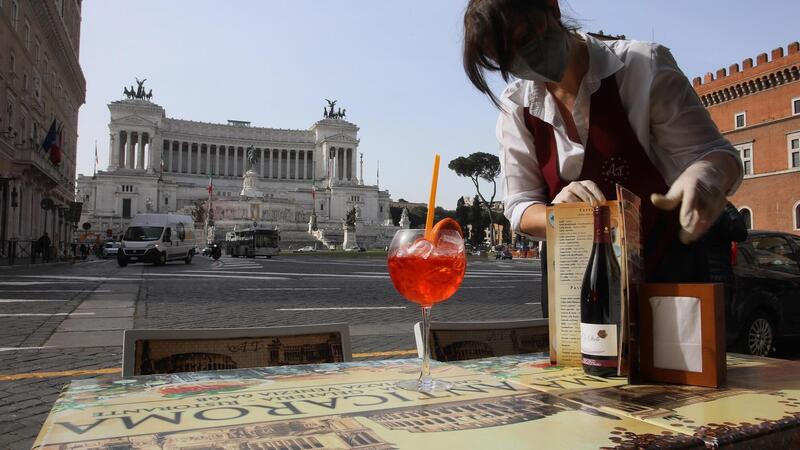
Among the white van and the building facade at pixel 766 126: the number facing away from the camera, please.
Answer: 0

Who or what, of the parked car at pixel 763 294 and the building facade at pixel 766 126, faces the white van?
the building facade

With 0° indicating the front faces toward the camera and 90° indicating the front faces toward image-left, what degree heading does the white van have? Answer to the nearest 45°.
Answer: approximately 45°

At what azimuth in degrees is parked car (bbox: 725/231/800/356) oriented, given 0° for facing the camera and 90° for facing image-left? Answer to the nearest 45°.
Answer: approximately 225°

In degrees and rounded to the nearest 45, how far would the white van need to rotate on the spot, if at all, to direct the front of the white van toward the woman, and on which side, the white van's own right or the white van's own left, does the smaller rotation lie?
approximately 45° to the white van's own left

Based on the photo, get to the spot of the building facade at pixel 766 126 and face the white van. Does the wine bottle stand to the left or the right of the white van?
left

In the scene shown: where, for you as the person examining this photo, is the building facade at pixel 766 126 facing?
facing the viewer and to the left of the viewer

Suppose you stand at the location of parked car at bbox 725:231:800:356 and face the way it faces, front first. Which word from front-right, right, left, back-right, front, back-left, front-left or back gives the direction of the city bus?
left

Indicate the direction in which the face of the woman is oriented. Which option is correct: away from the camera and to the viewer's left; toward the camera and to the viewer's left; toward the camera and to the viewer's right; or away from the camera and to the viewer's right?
toward the camera and to the viewer's left

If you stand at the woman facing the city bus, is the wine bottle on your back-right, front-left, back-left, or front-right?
back-left

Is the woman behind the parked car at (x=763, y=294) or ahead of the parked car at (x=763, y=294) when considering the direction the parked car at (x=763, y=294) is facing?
behind

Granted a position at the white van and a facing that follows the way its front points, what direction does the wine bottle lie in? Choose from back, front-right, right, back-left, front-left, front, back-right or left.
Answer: front-left

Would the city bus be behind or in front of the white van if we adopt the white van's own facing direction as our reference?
behind
